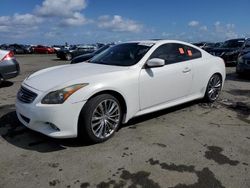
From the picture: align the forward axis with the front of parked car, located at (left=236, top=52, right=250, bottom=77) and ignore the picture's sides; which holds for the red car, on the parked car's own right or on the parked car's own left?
on the parked car's own right

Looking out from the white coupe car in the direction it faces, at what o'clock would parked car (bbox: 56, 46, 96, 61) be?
The parked car is roughly at 4 o'clock from the white coupe car.

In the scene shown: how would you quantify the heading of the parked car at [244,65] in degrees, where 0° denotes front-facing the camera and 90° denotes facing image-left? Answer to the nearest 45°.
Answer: approximately 45°

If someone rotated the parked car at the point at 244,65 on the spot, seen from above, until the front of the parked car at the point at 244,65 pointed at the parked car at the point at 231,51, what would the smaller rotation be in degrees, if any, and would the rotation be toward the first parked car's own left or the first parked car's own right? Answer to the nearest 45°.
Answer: approximately 135° to the first parked car's own right

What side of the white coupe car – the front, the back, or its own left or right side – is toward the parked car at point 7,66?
right

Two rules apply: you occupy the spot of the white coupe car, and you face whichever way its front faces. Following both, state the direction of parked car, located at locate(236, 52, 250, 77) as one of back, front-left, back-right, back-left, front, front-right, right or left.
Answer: back

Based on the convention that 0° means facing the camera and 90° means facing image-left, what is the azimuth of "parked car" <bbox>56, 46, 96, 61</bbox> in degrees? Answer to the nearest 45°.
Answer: approximately 45°
